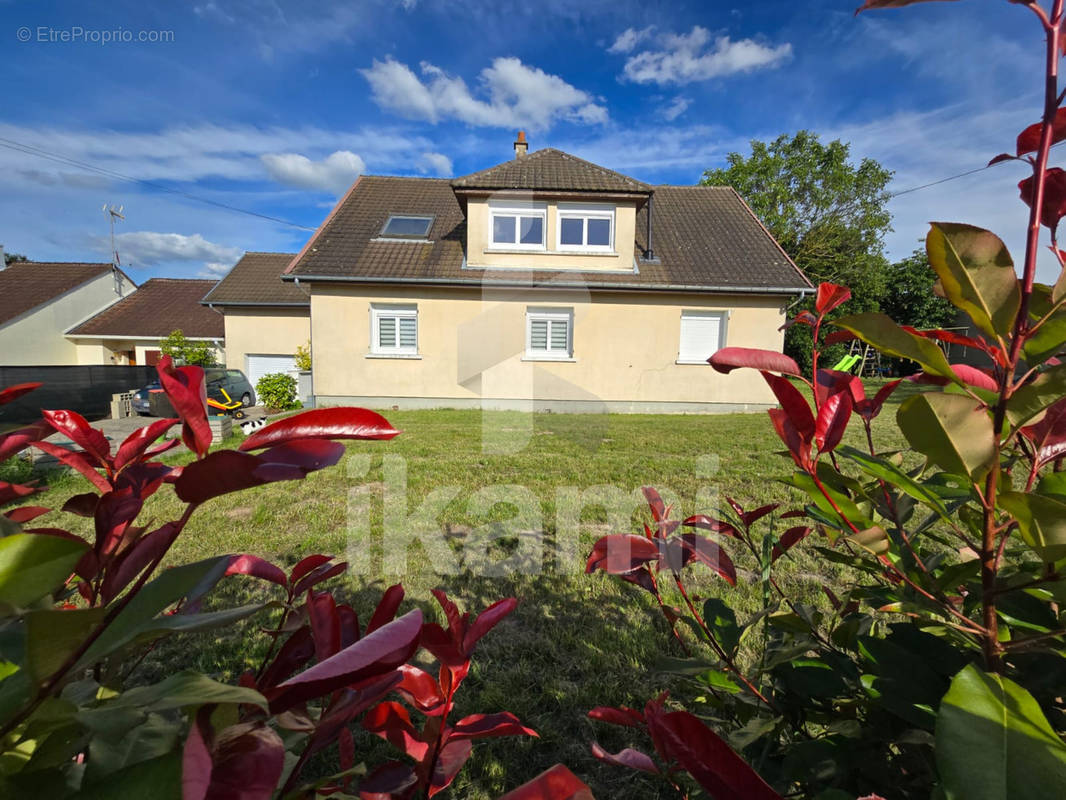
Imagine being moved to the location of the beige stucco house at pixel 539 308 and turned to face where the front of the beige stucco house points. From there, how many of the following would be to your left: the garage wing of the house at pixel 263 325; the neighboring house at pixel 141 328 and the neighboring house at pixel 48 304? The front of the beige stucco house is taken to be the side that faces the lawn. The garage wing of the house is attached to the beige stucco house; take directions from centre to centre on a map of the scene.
0

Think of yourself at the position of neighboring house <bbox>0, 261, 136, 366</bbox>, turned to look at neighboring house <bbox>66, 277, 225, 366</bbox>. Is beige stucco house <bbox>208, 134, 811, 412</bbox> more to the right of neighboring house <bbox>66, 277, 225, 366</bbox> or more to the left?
right

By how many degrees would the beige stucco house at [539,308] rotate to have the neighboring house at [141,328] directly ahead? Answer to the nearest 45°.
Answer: approximately 135° to its right

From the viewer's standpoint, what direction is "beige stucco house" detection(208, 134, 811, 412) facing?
toward the camera

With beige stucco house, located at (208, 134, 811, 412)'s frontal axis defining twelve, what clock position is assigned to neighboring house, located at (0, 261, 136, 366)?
The neighboring house is roughly at 4 o'clock from the beige stucco house.

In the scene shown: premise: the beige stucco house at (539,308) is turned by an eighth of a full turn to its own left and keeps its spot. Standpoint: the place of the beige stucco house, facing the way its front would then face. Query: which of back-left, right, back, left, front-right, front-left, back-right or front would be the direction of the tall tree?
left
